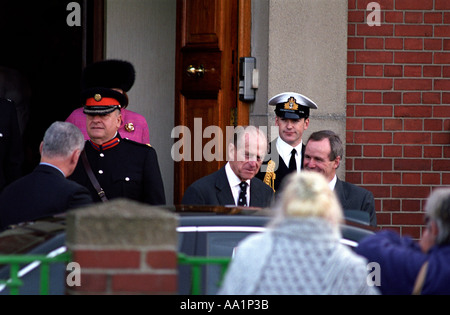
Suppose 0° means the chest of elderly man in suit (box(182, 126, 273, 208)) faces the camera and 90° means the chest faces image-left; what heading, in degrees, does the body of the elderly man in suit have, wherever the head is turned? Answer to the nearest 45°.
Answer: approximately 315°

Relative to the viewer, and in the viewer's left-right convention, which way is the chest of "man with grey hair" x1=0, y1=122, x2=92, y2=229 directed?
facing away from the viewer and to the right of the viewer

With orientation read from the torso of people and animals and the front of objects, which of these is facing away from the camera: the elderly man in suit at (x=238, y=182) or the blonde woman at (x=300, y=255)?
the blonde woman

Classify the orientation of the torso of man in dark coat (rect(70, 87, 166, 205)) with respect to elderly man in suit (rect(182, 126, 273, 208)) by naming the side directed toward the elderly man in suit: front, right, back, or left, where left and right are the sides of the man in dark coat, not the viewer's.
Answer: left

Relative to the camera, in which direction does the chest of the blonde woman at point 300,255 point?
away from the camera

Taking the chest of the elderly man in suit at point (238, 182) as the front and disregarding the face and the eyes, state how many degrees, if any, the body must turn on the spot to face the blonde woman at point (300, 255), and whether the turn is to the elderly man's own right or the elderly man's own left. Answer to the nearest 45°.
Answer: approximately 45° to the elderly man's own right

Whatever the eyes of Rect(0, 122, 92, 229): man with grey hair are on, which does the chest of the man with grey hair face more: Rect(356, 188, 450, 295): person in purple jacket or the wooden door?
the wooden door

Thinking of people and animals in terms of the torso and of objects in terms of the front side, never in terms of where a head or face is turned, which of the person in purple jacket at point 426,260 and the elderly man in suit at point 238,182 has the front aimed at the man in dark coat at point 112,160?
the person in purple jacket

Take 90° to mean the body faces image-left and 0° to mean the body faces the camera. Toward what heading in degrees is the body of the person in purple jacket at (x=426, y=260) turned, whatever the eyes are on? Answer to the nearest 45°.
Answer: approximately 135°

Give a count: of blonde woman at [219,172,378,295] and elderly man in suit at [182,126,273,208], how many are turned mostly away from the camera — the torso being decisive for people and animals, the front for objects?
1
